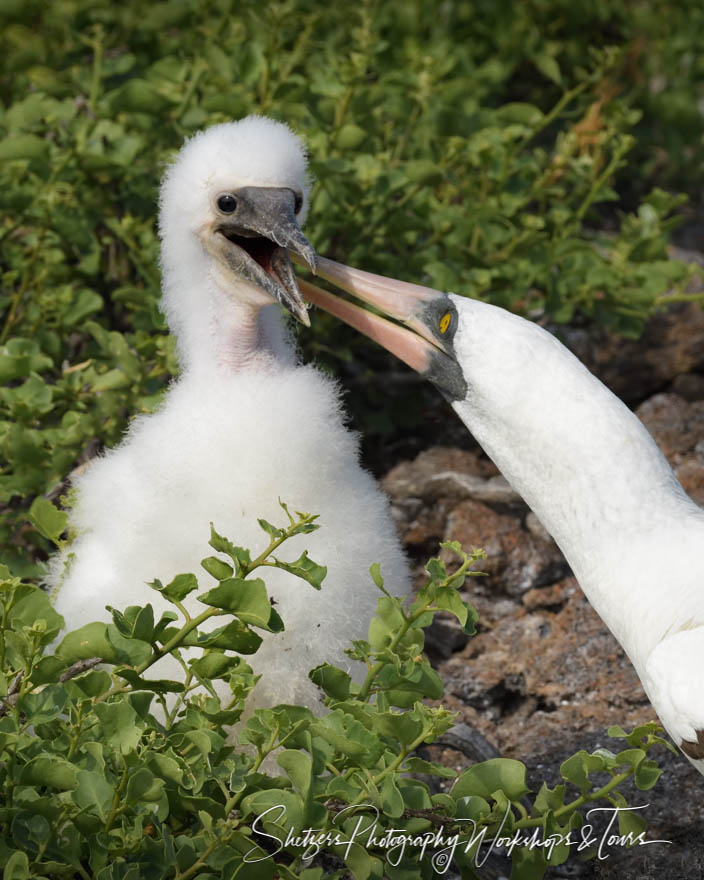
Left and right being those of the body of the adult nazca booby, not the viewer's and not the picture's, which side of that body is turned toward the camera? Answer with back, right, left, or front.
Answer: left

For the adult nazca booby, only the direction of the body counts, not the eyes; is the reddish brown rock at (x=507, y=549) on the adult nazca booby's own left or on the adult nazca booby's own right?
on the adult nazca booby's own right
